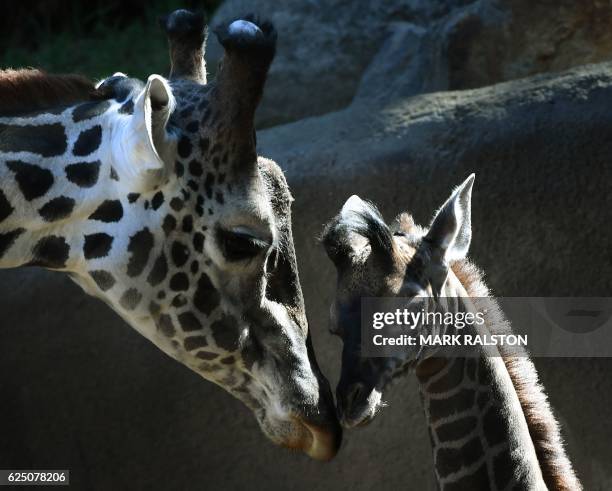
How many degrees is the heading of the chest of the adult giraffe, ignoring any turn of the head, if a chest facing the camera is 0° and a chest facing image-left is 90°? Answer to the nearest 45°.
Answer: approximately 270°

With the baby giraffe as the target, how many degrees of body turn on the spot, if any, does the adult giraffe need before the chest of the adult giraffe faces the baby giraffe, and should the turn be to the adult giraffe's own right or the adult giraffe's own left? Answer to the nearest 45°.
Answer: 0° — it already faces it
